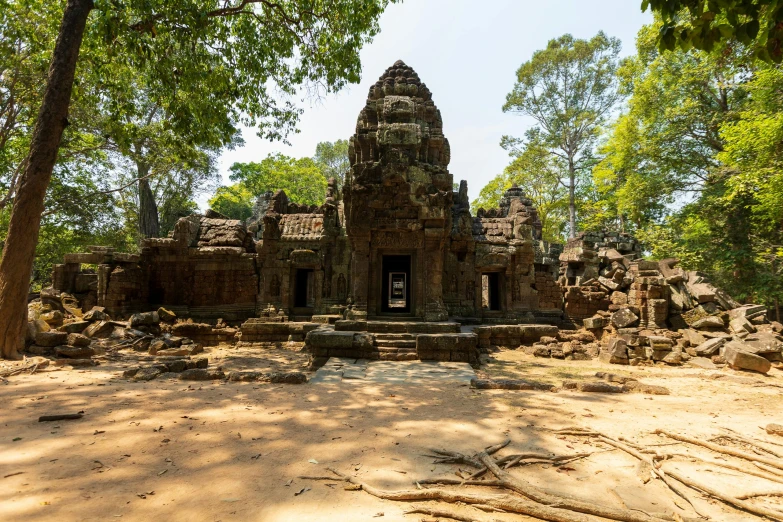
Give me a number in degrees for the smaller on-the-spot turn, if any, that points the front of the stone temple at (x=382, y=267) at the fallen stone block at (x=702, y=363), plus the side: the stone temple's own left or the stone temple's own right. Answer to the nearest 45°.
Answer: approximately 45° to the stone temple's own left

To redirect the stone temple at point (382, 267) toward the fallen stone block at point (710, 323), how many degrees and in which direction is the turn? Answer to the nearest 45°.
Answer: approximately 90° to its left

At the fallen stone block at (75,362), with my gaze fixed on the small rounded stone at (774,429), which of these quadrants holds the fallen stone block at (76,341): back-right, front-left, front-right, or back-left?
back-left

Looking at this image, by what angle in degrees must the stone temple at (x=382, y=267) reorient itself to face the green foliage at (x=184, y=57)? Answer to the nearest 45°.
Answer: approximately 45° to its right

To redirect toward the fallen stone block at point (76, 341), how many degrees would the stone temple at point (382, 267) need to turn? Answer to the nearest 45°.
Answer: approximately 45° to its right

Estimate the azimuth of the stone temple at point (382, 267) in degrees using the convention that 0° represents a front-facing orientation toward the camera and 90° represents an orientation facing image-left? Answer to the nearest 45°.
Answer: approximately 0°

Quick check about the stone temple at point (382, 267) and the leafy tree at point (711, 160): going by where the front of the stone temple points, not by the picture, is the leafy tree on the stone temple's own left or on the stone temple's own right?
on the stone temple's own left

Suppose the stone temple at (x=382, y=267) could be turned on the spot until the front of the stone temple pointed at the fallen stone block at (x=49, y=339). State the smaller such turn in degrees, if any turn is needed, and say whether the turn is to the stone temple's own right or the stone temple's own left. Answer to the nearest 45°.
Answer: approximately 45° to the stone temple's own right

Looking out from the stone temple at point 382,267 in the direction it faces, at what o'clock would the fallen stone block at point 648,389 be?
The fallen stone block is roughly at 11 o'clock from the stone temple.

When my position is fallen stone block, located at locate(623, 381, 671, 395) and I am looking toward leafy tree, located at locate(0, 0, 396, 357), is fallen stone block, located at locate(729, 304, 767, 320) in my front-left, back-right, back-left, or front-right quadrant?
back-right

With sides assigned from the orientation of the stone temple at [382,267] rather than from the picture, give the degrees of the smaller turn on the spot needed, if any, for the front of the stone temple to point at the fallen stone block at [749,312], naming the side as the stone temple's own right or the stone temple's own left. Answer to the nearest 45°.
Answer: approximately 90° to the stone temple's own left

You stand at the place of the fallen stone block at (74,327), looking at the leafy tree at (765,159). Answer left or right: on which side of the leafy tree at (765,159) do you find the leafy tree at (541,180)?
left
